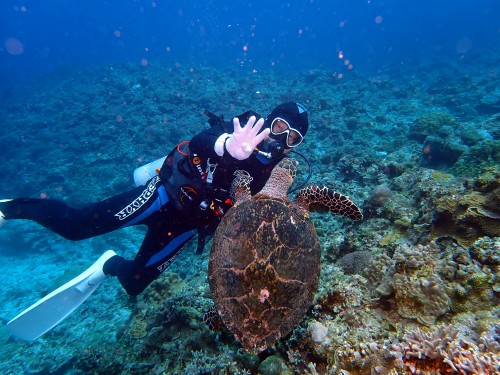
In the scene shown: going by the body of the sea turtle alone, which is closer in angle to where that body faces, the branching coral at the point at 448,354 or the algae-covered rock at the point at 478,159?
the algae-covered rock

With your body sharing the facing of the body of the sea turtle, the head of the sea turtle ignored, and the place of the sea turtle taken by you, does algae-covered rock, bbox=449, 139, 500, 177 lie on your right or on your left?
on your right

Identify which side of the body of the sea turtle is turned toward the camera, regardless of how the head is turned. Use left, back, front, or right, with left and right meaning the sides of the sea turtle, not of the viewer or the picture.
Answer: back

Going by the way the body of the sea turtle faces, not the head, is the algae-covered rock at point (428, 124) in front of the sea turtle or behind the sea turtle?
in front

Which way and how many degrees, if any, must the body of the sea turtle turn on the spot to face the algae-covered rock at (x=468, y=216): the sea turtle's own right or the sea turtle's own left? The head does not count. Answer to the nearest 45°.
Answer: approximately 90° to the sea turtle's own right

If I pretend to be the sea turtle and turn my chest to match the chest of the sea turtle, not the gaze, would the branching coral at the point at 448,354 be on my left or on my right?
on my right

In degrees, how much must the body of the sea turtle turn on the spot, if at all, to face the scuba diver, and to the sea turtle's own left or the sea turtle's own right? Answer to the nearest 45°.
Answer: approximately 45° to the sea turtle's own left

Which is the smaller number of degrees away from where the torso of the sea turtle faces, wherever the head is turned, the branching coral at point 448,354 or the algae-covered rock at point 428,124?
the algae-covered rock

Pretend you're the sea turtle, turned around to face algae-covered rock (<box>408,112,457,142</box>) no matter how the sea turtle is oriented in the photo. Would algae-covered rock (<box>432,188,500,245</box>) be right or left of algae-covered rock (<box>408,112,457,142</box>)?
right
